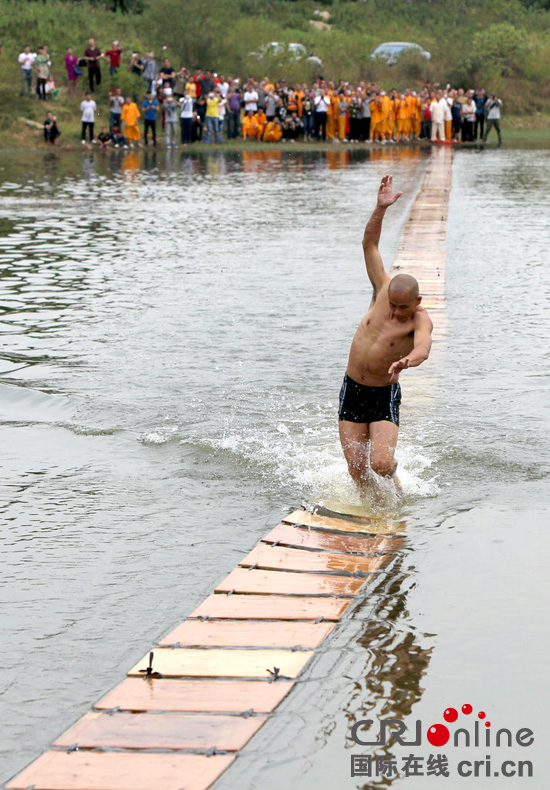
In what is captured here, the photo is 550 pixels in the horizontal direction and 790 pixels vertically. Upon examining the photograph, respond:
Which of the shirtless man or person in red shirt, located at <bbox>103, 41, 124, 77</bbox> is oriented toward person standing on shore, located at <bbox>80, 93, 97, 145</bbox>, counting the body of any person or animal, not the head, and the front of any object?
the person in red shirt

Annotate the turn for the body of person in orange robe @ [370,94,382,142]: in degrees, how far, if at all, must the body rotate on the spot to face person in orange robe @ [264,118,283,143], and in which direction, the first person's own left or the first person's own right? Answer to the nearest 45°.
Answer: approximately 45° to the first person's own right

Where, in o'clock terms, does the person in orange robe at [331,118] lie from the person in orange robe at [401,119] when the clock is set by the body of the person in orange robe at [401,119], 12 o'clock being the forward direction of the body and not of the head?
the person in orange robe at [331,118] is roughly at 2 o'clock from the person in orange robe at [401,119].

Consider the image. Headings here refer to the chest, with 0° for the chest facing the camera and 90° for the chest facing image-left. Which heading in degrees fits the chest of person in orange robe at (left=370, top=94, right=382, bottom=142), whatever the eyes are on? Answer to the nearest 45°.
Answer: approximately 0°

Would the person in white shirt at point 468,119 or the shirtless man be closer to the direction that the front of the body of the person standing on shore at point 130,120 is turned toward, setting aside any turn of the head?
the shirtless man

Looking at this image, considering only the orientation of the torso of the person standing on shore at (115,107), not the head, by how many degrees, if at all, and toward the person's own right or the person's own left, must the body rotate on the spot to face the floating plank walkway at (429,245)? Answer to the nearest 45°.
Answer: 0° — they already face it

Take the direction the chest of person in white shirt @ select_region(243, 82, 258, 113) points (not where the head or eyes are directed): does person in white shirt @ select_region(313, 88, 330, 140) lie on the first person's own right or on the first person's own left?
on the first person's own left

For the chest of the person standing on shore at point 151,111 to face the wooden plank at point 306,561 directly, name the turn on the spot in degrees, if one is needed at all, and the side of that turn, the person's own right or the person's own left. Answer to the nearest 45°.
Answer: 0° — they already face it
